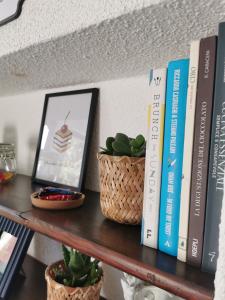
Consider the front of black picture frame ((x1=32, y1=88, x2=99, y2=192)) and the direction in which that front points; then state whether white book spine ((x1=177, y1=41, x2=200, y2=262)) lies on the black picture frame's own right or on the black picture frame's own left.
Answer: on the black picture frame's own left

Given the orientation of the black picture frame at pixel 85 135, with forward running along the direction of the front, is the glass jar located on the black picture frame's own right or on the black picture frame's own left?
on the black picture frame's own right
